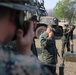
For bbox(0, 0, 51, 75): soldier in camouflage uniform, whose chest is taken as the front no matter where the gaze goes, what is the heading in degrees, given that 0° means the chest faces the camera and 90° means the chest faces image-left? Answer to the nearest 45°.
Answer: approximately 225°

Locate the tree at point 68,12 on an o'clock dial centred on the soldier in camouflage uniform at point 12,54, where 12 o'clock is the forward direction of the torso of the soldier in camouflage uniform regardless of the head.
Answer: The tree is roughly at 11 o'clock from the soldier in camouflage uniform.

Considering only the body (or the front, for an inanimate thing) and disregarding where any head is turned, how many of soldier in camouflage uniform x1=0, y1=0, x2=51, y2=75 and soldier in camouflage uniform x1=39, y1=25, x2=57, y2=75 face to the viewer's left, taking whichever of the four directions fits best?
0

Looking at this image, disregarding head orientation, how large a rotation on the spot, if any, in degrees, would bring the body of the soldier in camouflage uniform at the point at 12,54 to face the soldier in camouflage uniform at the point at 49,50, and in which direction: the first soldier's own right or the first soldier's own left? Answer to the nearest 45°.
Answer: approximately 45° to the first soldier's own left
